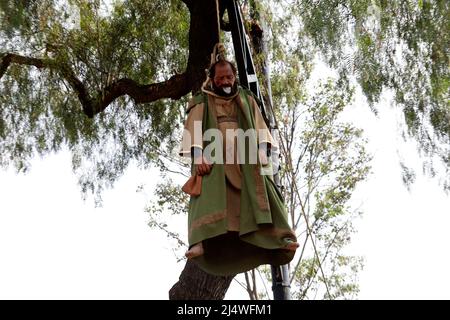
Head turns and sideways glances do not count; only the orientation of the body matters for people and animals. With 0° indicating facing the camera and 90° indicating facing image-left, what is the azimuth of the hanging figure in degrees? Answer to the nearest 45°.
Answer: approximately 0°
